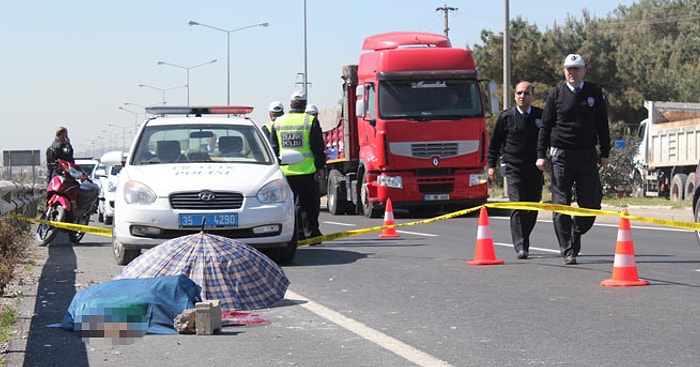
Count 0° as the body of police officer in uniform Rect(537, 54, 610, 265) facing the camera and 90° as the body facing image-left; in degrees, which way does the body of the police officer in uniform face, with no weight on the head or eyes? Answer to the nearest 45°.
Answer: approximately 0°

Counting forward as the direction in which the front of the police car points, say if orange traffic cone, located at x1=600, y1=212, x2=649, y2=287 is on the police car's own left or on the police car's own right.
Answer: on the police car's own left

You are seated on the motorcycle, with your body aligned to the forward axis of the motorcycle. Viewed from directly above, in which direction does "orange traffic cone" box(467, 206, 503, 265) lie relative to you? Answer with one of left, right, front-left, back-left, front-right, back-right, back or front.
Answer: left

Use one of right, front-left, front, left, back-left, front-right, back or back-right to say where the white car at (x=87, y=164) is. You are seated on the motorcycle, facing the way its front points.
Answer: back-right

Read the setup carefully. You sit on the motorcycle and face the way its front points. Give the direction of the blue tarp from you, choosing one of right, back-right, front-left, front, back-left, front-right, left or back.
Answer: front-left
